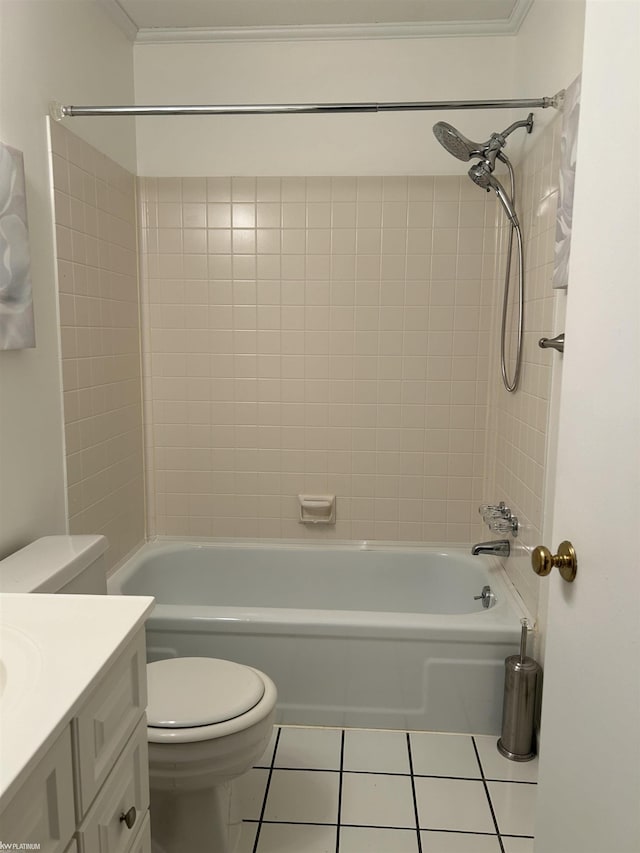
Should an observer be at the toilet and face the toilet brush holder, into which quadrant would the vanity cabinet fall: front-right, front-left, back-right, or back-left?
back-right

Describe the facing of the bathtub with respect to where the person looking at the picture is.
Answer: facing the viewer

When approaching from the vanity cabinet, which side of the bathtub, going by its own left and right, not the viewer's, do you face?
front

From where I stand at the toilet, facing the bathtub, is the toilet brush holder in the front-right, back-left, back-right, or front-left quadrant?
front-right

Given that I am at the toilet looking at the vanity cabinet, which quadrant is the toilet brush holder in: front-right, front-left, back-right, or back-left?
back-left

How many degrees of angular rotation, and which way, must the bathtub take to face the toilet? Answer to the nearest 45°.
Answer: approximately 45° to its right
